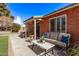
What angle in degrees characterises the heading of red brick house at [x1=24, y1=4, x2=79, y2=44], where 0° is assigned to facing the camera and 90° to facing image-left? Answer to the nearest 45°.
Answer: approximately 45°
